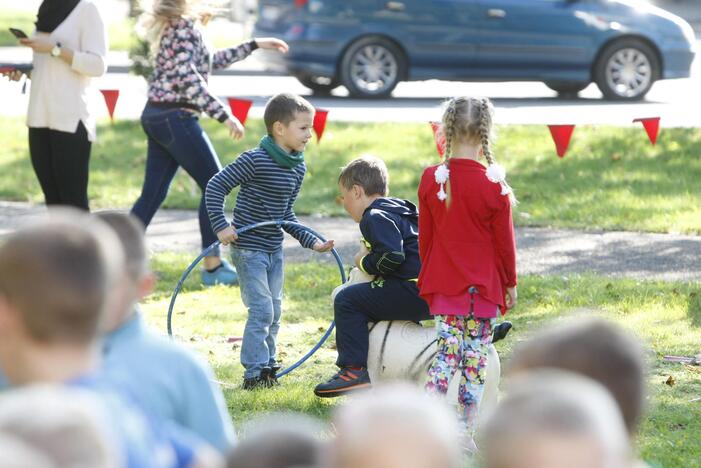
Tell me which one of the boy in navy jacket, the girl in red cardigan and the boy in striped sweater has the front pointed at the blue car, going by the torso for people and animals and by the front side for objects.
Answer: the girl in red cardigan

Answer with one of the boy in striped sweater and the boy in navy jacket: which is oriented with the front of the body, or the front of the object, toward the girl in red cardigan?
the boy in striped sweater

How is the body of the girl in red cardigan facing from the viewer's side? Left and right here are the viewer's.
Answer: facing away from the viewer

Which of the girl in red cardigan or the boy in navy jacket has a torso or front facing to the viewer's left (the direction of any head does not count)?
the boy in navy jacket

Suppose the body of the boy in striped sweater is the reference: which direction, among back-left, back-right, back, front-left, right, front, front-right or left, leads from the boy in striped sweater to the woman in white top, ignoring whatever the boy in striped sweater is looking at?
back

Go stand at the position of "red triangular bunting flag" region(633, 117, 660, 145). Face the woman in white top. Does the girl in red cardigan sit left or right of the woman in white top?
left

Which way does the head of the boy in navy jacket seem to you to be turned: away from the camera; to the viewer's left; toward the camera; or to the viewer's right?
to the viewer's left

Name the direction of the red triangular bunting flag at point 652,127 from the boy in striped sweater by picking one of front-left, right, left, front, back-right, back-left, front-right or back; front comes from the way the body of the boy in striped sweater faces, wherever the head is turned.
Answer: left

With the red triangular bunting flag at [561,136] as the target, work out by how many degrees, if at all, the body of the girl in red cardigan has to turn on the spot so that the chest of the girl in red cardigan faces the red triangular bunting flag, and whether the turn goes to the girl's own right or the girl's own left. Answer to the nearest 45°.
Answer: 0° — they already face it

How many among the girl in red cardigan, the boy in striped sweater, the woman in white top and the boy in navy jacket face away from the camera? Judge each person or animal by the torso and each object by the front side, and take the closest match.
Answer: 1

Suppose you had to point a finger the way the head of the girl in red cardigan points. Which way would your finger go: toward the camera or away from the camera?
away from the camera

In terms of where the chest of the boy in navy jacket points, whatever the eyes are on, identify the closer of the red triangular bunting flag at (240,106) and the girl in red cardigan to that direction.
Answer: the red triangular bunting flag

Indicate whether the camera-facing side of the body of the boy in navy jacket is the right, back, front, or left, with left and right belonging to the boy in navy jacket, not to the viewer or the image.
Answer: left
